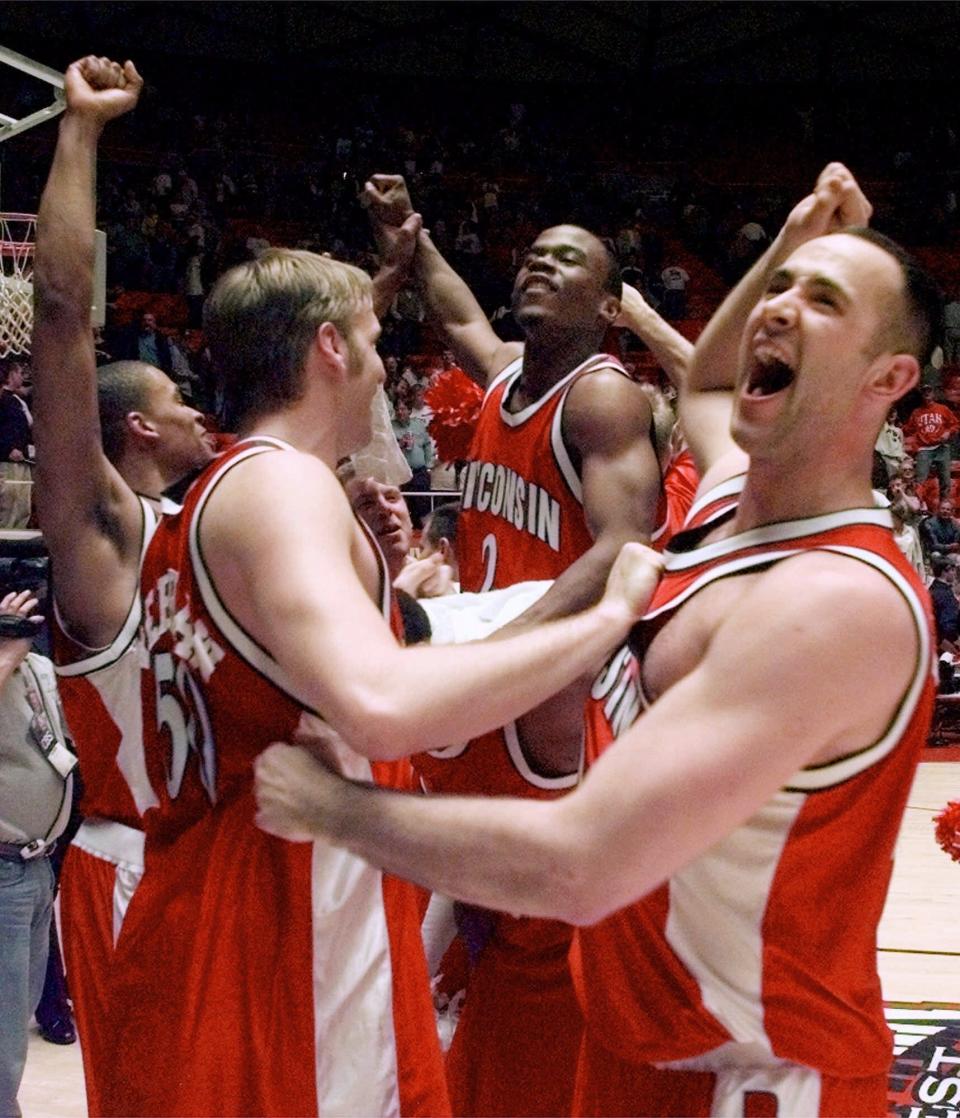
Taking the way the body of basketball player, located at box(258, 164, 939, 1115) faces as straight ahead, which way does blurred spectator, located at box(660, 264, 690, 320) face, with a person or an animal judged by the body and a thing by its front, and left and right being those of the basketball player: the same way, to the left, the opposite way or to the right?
to the left

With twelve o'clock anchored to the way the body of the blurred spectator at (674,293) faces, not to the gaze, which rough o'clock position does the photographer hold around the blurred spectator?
The photographer is roughly at 12 o'clock from the blurred spectator.

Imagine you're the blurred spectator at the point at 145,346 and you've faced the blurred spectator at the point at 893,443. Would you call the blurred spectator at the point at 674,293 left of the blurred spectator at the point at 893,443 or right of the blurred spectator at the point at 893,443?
left

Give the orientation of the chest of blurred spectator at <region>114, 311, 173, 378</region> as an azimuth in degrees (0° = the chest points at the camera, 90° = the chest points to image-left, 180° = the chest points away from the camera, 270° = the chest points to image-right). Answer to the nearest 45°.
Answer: approximately 0°

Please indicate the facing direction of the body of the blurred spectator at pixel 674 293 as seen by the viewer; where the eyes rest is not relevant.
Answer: toward the camera

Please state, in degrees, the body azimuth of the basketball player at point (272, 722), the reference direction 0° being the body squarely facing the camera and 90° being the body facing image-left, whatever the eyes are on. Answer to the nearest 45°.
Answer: approximately 225°

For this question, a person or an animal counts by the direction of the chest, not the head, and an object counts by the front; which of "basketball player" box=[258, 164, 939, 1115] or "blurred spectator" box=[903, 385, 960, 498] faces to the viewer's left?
the basketball player

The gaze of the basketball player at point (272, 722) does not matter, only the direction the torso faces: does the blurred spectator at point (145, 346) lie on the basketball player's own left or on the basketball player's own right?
on the basketball player's own left

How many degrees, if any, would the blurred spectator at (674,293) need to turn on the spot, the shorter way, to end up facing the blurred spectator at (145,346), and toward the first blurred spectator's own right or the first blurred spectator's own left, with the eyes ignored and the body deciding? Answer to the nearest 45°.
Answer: approximately 45° to the first blurred spectator's own right

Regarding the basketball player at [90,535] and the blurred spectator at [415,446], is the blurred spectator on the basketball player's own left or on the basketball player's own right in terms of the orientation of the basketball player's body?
on the basketball player's own left

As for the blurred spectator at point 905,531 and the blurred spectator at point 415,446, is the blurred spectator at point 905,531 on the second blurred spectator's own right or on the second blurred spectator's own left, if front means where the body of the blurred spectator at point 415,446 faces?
on the second blurred spectator's own left

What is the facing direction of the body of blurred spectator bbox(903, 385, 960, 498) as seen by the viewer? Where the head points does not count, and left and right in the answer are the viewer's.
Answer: facing the viewer

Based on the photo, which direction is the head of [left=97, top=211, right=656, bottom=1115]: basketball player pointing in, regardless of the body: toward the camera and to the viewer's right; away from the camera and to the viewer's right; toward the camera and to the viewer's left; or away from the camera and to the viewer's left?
away from the camera and to the viewer's right

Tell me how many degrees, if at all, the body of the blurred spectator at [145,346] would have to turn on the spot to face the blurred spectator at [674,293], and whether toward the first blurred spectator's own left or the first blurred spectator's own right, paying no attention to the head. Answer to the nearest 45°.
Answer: approximately 135° to the first blurred spectator's own left

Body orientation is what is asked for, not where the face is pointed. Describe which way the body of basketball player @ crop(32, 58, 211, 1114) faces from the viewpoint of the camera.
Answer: to the viewer's right

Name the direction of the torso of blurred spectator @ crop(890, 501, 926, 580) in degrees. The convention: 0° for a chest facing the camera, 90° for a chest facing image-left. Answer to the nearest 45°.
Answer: approximately 45°
